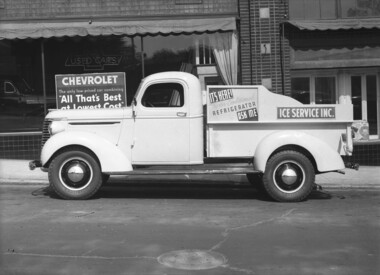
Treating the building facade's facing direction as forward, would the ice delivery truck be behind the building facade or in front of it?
in front

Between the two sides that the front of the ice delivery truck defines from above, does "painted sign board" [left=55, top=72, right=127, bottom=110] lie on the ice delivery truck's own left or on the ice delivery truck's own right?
on the ice delivery truck's own right

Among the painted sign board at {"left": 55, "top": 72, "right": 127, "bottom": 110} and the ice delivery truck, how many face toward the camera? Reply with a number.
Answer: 1

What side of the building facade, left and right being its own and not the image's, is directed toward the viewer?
front

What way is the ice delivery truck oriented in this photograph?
to the viewer's left

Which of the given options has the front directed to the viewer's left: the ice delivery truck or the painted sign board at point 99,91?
the ice delivery truck

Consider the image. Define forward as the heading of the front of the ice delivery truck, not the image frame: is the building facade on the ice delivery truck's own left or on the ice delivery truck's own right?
on the ice delivery truck's own right

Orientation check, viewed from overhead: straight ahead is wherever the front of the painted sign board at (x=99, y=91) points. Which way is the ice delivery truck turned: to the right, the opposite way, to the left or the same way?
to the right

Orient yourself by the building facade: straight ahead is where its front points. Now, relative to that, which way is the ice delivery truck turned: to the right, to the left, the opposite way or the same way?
to the right
